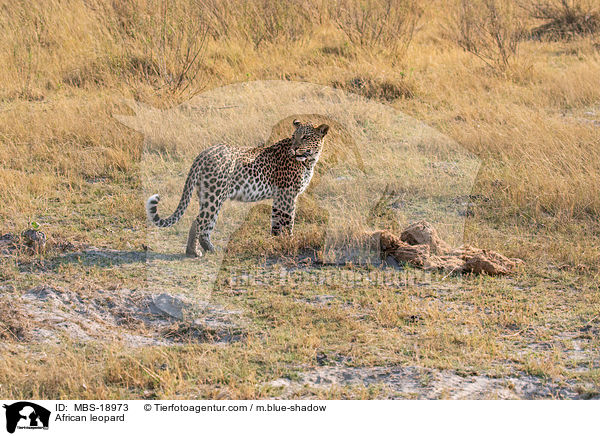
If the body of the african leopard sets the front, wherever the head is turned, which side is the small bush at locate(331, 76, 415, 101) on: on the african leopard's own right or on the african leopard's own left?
on the african leopard's own left

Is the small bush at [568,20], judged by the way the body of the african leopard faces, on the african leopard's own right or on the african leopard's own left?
on the african leopard's own left

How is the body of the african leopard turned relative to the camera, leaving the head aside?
to the viewer's right

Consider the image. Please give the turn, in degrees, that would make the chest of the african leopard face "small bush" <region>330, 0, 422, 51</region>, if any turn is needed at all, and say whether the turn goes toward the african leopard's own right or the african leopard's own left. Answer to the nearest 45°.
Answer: approximately 90° to the african leopard's own left

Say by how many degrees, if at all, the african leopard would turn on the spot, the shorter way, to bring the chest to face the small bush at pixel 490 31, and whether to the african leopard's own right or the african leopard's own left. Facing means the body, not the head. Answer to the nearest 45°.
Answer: approximately 45° to the african leopard's own left

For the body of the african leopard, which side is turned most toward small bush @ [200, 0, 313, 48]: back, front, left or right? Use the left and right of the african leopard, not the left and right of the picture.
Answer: left
